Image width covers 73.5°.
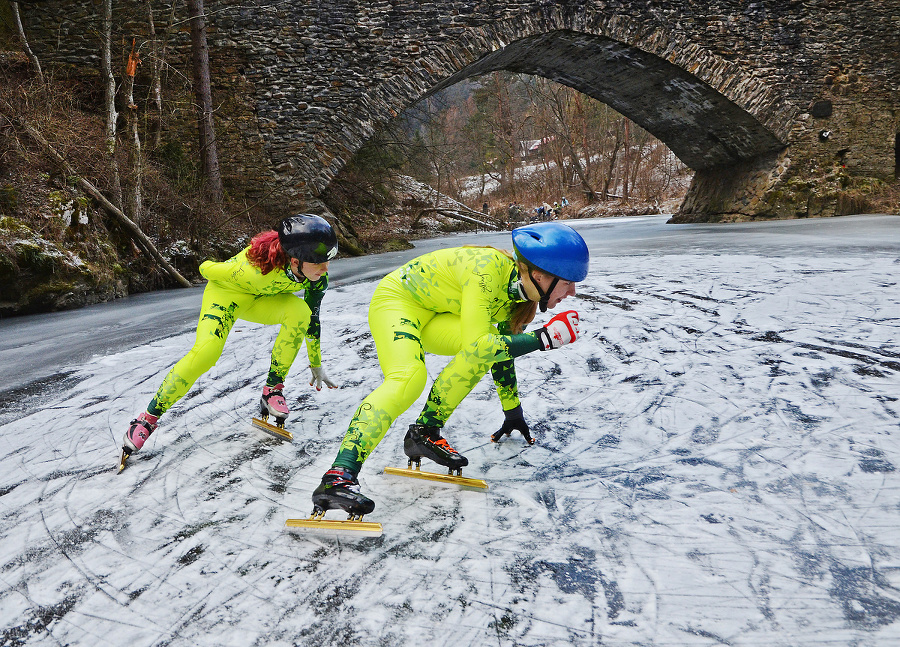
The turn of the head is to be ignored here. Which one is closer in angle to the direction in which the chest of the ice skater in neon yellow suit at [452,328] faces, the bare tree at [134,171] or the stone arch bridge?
the stone arch bridge

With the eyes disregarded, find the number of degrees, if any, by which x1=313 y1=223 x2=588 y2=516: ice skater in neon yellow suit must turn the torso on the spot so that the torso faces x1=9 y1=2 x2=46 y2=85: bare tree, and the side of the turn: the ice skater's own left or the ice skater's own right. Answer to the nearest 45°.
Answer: approximately 135° to the ice skater's own left

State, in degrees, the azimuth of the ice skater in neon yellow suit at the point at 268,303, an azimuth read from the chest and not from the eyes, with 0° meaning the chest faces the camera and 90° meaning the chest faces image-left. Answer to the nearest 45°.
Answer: approximately 315°

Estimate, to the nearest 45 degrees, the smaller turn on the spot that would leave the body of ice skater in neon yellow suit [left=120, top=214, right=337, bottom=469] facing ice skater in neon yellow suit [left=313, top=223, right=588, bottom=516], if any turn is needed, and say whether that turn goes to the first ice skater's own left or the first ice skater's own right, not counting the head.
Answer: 0° — they already face them

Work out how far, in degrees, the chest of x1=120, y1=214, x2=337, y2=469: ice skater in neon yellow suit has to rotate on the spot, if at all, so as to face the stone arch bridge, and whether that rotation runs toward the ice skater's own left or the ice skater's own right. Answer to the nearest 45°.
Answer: approximately 90° to the ice skater's own left

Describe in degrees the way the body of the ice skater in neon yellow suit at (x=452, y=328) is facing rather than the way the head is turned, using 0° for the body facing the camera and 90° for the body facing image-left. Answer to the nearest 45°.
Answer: approximately 270°

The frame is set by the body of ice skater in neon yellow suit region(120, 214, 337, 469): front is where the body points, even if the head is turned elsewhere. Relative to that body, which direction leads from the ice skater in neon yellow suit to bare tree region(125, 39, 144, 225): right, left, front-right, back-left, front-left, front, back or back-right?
back-left

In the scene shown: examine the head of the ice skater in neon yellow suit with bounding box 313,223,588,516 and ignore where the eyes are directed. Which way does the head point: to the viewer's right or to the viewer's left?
to the viewer's right

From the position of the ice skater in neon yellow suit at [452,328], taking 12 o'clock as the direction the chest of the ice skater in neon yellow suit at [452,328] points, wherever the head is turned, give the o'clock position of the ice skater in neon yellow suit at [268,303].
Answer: the ice skater in neon yellow suit at [268,303] is roughly at 7 o'clock from the ice skater in neon yellow suit at [452,328].

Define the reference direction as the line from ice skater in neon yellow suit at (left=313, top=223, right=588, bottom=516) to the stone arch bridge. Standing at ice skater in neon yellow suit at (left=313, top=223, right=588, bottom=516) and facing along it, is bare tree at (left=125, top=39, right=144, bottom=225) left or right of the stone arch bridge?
left

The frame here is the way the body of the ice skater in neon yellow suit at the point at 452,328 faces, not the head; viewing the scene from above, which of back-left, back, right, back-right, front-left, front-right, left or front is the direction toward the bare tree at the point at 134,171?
back-left
